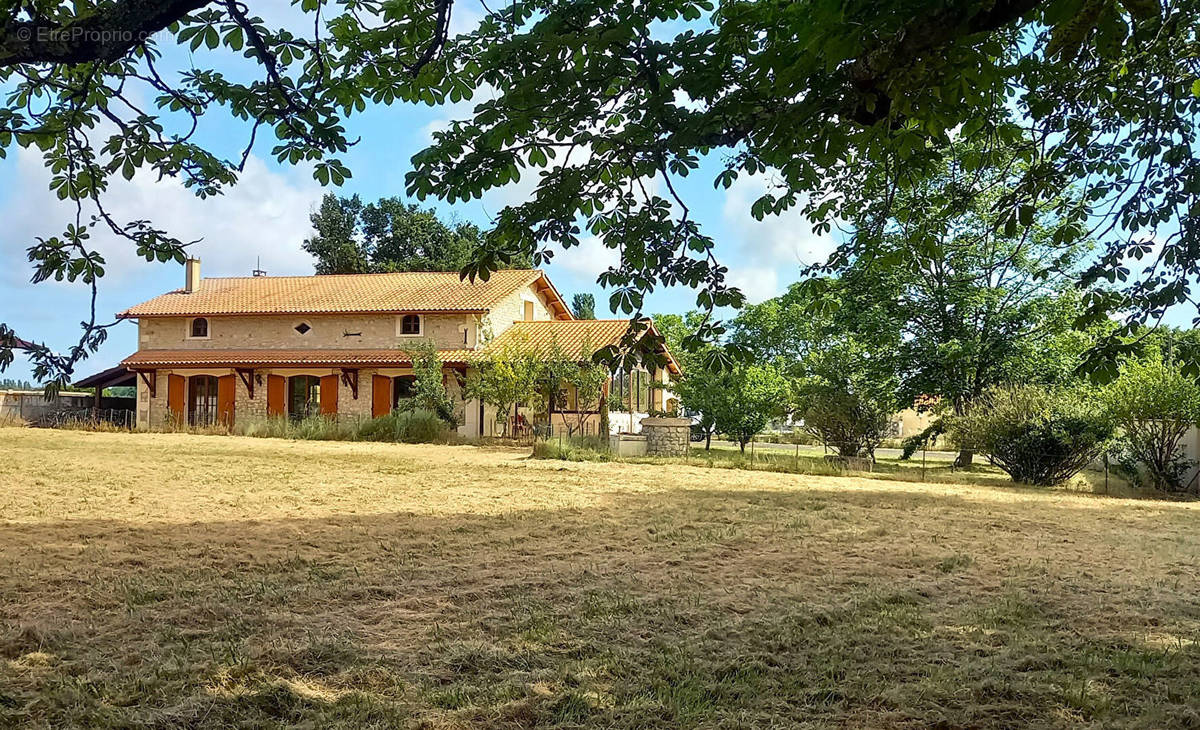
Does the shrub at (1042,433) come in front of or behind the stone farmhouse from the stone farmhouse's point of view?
in front

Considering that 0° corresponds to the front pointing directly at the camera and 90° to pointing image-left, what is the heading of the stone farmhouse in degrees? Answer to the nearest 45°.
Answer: approximately 0°

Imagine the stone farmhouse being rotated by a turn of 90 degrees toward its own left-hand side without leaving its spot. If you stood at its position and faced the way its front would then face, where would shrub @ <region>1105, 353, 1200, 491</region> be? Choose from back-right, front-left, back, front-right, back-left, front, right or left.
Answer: front-right

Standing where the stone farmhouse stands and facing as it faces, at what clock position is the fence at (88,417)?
The fence is roughly at 4 o'clock from the stone farmhouse.

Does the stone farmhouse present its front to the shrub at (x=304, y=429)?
yes

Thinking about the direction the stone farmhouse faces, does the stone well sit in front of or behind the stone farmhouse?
in front

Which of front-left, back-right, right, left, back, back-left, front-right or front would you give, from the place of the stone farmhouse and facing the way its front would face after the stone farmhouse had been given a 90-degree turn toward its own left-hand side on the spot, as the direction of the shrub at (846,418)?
front-right
